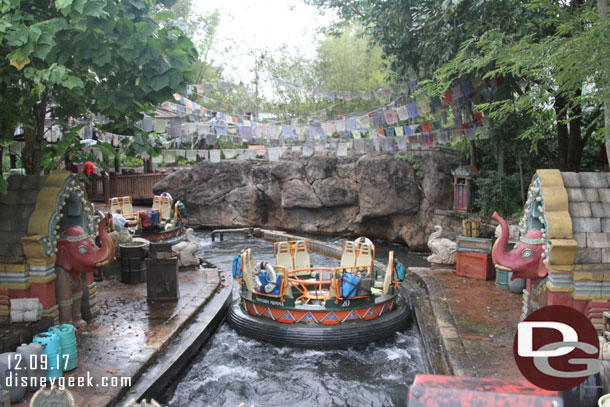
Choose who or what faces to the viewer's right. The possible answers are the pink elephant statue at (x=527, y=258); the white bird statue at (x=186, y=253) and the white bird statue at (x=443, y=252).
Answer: the white bird statue at (x=186, y=253)

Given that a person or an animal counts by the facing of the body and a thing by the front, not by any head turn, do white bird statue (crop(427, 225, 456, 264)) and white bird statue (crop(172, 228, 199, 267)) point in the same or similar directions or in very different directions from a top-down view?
very different directions

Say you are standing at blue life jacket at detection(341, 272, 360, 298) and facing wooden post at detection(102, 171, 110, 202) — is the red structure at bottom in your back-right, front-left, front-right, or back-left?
back-left

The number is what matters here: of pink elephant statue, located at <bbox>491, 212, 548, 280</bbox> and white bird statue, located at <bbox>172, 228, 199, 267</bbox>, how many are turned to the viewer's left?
1

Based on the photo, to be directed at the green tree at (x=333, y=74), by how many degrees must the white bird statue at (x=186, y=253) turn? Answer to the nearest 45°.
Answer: approximately 45° to its left

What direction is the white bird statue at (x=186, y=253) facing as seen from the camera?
to the viewer's right

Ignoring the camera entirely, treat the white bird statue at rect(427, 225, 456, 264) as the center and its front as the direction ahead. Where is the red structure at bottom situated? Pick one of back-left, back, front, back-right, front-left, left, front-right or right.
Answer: left

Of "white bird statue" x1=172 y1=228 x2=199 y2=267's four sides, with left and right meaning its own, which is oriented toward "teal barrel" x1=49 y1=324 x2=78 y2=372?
right

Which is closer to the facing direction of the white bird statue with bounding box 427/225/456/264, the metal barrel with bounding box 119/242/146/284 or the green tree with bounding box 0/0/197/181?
the metal barrel

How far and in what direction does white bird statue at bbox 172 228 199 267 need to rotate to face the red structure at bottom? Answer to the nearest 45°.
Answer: approximately 90° to its right

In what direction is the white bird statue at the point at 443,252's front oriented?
to the viewer's left

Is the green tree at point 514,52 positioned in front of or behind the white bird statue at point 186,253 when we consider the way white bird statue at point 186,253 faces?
in front

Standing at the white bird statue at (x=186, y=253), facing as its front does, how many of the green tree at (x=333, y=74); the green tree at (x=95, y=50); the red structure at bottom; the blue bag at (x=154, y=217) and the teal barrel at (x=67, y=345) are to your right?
3

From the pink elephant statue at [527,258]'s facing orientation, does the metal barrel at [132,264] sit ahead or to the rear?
ahead

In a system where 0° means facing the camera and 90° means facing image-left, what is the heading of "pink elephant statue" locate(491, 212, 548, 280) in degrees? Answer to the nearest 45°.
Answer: approximately 90°
